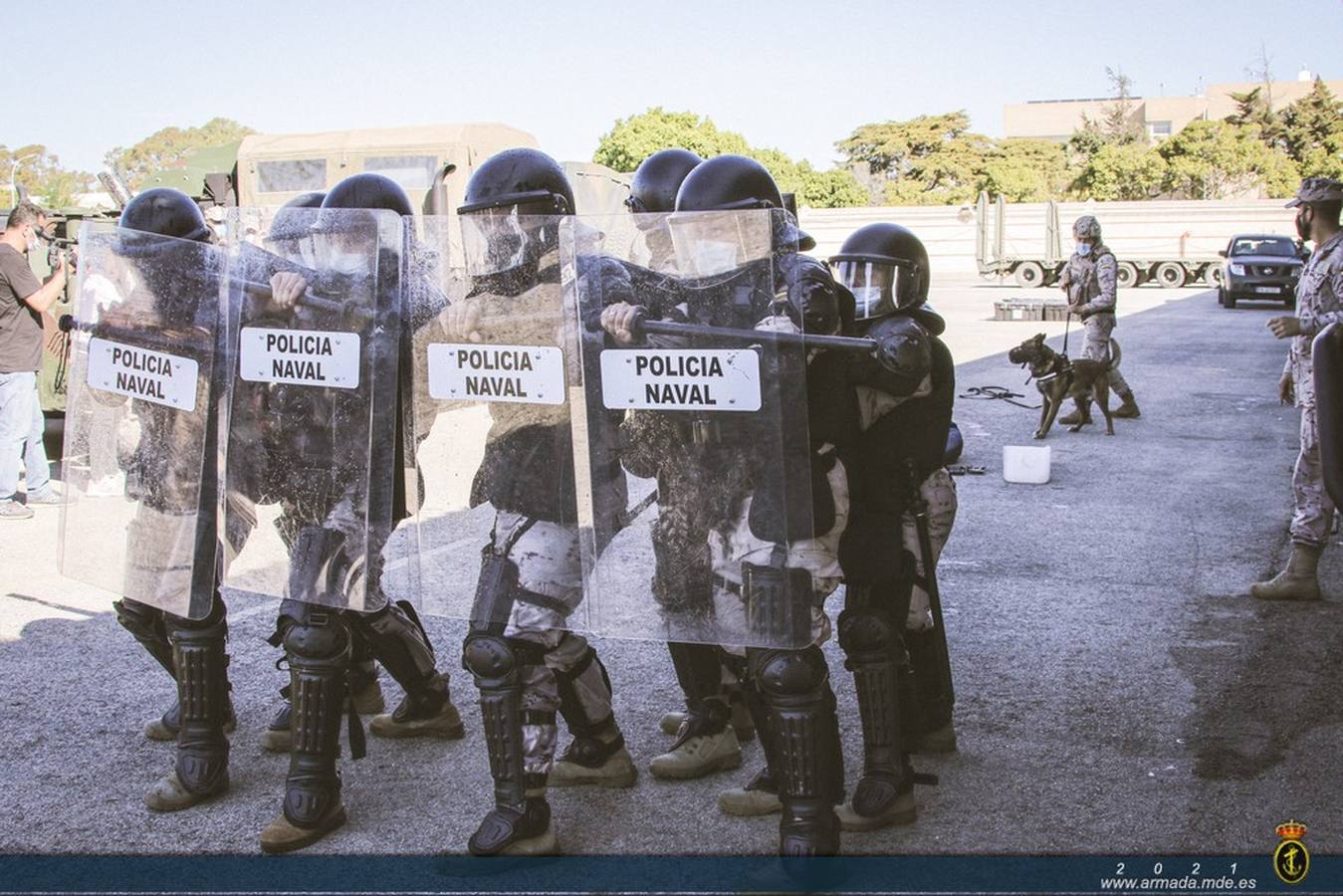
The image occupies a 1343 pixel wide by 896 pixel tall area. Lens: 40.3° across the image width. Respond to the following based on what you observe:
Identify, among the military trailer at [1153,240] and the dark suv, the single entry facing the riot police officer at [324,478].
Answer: the dark suv

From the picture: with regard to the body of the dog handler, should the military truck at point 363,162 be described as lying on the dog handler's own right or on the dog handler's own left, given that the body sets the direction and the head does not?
on the dog handler's own right

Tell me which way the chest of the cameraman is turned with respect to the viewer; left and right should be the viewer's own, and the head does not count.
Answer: facing to the right of the viewer

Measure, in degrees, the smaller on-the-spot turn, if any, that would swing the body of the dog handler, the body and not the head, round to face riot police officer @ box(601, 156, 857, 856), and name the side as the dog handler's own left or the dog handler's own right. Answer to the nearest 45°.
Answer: approximately 45° to the dog handler's own left

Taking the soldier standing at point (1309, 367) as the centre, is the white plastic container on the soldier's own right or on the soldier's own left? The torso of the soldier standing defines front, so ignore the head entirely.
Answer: on the soldier's own right

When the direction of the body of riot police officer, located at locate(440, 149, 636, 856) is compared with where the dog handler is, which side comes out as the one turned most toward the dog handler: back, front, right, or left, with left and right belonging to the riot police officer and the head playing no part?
back

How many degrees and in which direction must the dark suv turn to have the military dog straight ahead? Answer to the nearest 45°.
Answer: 0° — it already faces it

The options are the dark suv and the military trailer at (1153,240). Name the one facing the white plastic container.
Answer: the dark suv

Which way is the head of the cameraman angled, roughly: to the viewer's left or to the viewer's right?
to the viewer's right

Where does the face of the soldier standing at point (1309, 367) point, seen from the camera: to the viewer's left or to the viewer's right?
to the viewer's left

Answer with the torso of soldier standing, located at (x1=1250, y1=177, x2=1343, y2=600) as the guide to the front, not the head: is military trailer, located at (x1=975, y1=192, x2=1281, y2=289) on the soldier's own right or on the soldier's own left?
on the soldier's own right
